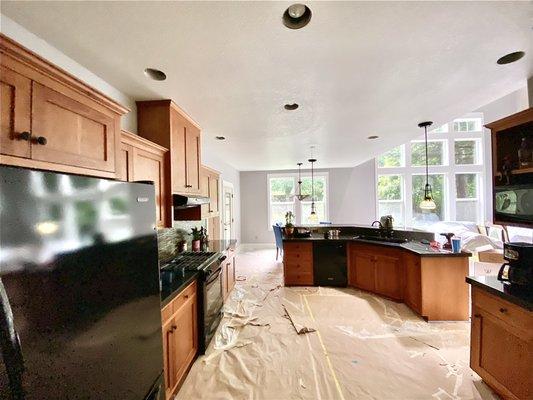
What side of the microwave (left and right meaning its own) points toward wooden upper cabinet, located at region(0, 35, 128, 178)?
front

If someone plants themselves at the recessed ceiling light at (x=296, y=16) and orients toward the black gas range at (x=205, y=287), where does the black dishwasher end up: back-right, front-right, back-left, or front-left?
front-right

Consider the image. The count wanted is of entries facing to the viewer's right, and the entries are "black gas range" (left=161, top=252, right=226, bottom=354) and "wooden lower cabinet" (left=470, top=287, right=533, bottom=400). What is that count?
1

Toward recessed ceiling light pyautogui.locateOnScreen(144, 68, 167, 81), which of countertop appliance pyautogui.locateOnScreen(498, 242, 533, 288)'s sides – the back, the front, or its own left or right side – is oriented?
front

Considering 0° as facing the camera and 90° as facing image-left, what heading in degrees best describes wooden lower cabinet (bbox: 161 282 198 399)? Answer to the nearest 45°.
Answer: approximately 270°

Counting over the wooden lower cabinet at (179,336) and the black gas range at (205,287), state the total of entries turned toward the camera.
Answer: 0

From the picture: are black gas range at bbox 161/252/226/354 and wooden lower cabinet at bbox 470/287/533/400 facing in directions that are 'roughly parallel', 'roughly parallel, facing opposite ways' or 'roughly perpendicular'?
roughly parallel, facing opposite ways

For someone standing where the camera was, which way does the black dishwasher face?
facing the viewer

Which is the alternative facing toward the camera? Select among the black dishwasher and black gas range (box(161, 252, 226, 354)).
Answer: the black dishwasher

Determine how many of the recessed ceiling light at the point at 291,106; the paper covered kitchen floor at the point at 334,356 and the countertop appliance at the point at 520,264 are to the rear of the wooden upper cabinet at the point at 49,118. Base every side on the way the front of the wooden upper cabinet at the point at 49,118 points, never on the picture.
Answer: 0

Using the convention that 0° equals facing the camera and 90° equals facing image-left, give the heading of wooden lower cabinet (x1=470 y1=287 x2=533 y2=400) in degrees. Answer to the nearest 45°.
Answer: approximately 45°

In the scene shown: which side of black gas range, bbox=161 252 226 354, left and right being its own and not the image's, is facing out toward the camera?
right
